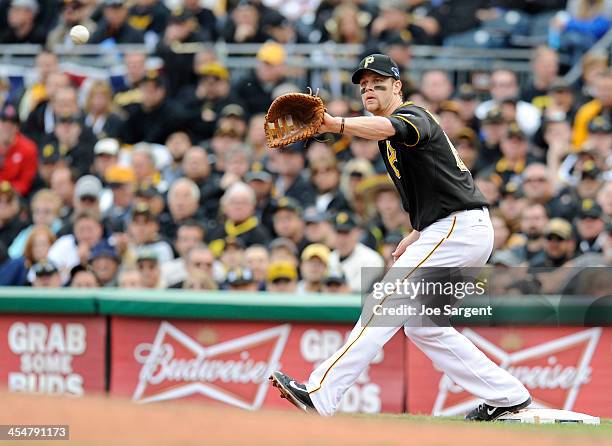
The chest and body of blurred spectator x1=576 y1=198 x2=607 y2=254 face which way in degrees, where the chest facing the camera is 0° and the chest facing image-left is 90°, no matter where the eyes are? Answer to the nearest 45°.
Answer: approximately 0°

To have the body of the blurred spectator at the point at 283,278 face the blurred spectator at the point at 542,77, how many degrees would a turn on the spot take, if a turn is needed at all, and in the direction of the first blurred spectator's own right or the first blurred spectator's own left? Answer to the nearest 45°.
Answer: approximately 135° to the first blurred spectator's own left

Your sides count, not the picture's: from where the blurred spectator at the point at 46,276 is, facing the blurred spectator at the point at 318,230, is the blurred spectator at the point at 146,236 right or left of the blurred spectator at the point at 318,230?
left

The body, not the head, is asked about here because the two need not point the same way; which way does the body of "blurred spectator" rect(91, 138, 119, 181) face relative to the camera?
toward the camera

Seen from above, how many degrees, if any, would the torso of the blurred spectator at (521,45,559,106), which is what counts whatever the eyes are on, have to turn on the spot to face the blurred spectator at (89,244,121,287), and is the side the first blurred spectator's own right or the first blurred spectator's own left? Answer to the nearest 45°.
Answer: approximately 45° to the first blurred spectator's own right

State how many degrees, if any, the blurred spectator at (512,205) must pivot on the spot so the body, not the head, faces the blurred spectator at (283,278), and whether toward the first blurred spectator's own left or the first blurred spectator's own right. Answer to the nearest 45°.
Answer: approximately 45° to the first blurred spectator's own right

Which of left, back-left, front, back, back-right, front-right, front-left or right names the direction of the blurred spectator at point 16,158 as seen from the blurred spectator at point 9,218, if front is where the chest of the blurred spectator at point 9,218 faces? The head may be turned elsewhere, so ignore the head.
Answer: back

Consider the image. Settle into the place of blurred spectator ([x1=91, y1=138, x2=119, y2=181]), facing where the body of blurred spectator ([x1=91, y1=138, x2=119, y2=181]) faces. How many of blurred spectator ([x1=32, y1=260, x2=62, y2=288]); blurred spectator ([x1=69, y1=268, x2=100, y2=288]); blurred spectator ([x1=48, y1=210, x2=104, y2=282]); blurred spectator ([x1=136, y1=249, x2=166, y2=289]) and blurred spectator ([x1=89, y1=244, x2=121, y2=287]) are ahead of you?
5

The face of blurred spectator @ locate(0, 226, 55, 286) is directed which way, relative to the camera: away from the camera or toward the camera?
toward the camera

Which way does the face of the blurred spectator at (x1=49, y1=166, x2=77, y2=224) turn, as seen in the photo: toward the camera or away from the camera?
toward the camera

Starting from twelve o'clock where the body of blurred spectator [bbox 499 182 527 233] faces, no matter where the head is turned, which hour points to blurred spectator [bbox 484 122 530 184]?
blurred spectator [bbox 484 122 530 184] is roughly at 6 o'clock from blurred spectator [bbox 499 182 527 233].

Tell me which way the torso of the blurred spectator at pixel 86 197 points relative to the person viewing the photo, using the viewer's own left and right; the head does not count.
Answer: facing the viewer

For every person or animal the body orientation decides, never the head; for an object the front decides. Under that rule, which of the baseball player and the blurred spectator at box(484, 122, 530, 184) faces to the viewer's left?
the baseball player

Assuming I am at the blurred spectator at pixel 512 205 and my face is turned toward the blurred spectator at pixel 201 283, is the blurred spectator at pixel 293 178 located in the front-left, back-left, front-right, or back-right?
front-right

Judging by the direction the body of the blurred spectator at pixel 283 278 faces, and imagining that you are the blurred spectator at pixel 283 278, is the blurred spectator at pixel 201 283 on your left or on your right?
on your right

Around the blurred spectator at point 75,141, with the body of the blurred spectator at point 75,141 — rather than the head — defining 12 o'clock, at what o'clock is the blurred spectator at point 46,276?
the blurred spectator at point 46,276 is roughly at 12 o'clock from the blurred spectator at point 75,141.

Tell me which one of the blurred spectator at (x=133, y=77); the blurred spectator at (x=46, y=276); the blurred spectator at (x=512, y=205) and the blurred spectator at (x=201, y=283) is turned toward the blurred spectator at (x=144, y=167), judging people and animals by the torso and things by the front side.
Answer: the blurred spectator at (x=133, y=77)
